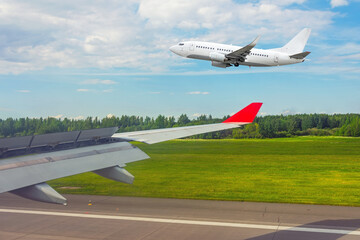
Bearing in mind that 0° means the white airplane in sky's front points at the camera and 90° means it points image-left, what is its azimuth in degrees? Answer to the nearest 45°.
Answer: approximately 90°
